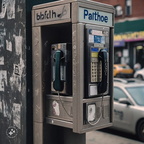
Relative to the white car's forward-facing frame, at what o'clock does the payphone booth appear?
The payphone booth is roughly at 2 o'clock from the white car.

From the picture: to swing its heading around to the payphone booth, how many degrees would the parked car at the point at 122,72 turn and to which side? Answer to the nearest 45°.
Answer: approximately 45° to its right

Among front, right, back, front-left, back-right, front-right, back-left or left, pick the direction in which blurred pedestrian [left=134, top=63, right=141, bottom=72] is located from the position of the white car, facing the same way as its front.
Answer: back-left
